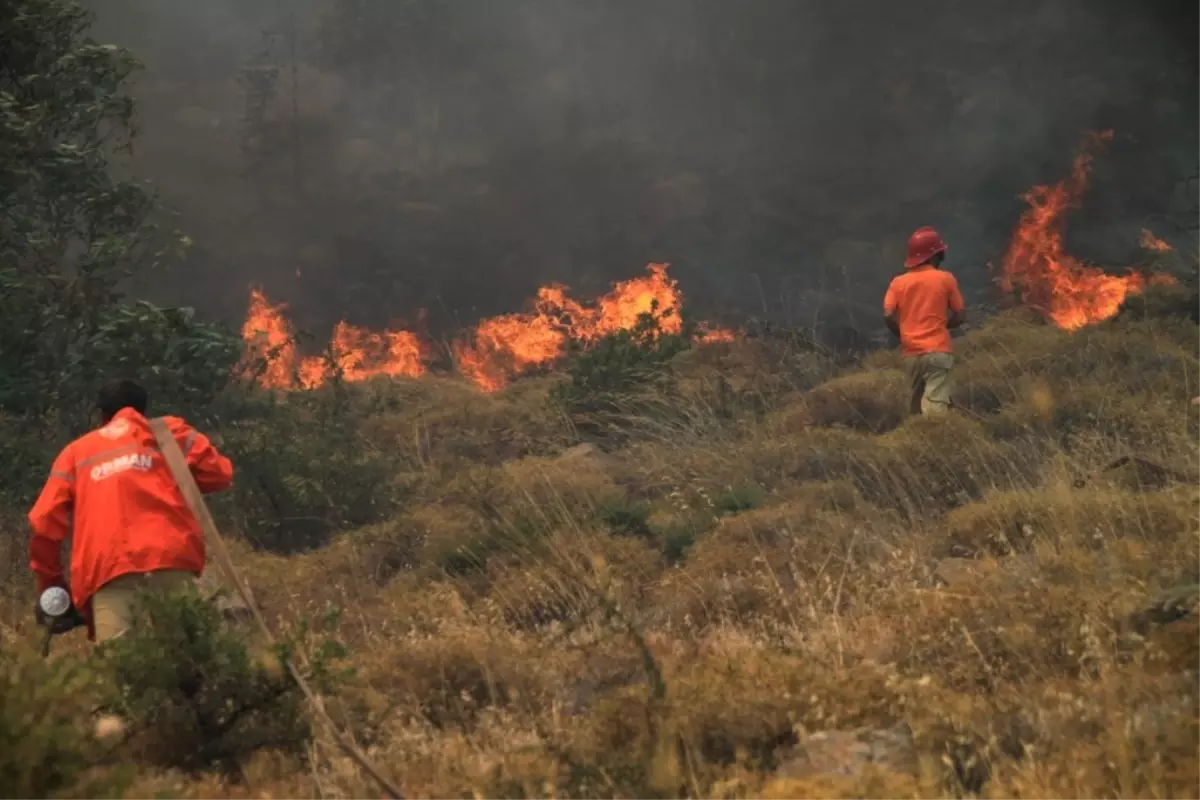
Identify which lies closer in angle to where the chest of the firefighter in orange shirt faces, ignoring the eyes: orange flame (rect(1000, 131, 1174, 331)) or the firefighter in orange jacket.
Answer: the orange flame

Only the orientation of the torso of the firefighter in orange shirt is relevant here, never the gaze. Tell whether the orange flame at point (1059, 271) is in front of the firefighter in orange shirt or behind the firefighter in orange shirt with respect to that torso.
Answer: in front

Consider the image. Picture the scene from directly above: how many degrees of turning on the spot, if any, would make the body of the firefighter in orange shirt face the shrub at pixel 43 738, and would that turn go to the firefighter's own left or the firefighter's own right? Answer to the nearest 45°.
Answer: approximately 180°

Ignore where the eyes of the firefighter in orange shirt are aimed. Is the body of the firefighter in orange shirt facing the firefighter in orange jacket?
no

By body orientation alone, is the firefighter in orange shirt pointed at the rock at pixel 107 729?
no

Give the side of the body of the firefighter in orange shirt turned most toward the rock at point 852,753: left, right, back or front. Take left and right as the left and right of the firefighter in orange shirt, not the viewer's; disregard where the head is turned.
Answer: back

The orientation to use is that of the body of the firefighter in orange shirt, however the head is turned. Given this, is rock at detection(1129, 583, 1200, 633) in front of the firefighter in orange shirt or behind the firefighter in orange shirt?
behind

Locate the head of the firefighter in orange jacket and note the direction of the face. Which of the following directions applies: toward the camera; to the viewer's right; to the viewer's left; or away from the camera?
away from the camera

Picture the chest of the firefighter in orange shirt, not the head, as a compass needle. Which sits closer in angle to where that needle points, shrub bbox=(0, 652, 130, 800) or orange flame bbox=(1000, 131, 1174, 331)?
the orange flame

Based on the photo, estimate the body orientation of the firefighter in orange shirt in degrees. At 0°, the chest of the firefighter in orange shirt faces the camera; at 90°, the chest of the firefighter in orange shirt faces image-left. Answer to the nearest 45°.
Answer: approximately 180°

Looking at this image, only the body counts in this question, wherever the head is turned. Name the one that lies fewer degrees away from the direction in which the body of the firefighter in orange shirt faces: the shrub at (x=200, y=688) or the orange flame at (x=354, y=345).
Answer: the orange flame

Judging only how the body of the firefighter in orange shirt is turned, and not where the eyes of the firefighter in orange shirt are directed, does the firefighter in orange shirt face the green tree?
no
